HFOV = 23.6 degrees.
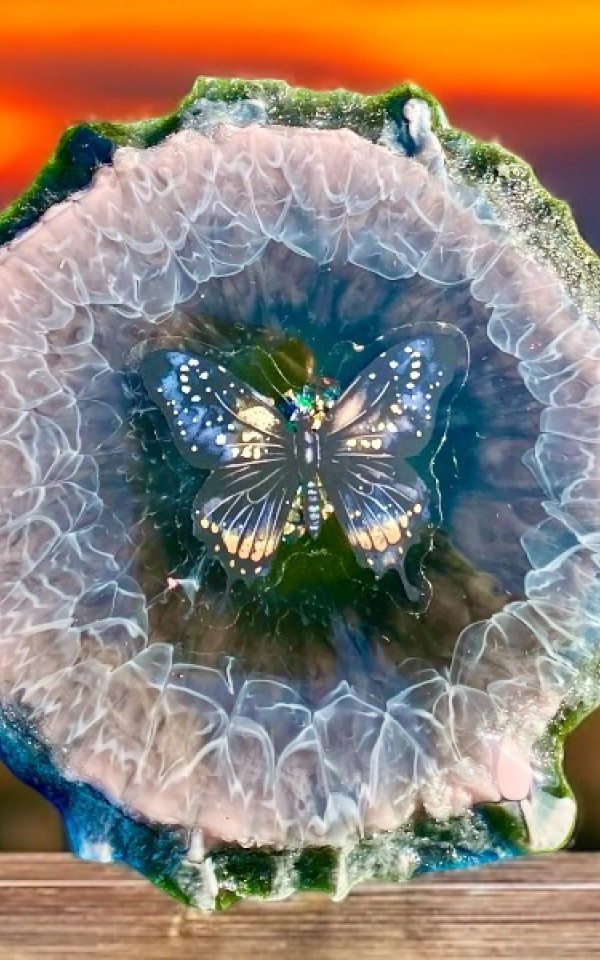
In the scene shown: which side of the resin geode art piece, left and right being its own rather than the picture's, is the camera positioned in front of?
front
